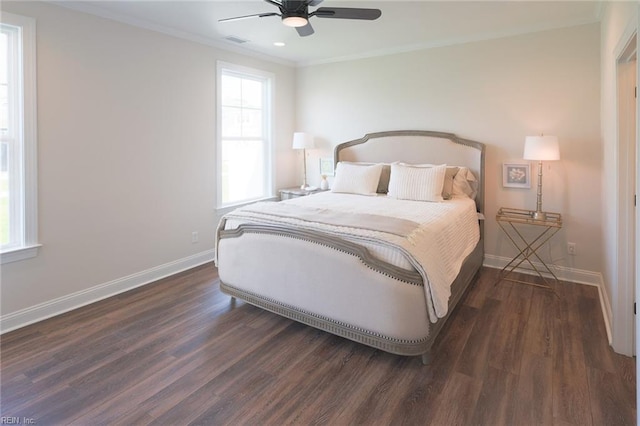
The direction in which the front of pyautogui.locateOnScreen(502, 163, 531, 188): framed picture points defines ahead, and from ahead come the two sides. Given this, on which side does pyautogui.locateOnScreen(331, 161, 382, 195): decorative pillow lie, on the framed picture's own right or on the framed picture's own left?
on the framed picture's own right

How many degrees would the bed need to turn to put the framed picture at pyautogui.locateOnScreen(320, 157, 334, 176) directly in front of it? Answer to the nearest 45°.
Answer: approximately 135° to its right

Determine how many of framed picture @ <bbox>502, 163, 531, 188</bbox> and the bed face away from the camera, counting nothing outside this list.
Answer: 0

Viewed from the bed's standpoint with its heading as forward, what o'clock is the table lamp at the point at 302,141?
The table lamp is roughly at 4 o'clock from the bed.

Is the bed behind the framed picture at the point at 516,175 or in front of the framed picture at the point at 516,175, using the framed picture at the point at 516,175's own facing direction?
in front

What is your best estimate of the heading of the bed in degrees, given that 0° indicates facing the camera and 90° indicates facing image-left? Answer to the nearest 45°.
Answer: approximately 45°

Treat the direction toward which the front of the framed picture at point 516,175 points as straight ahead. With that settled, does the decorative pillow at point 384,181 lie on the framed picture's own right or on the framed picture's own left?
on the framed picture's own right

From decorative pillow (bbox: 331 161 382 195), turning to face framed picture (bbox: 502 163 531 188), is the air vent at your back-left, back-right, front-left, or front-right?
back-right

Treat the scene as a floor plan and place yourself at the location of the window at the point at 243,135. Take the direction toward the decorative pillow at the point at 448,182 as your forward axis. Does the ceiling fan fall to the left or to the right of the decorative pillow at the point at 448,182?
right

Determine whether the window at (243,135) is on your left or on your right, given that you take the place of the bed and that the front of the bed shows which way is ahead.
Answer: on your right

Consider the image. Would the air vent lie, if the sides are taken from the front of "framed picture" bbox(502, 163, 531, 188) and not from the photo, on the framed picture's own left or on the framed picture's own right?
on the framed picture's own right
